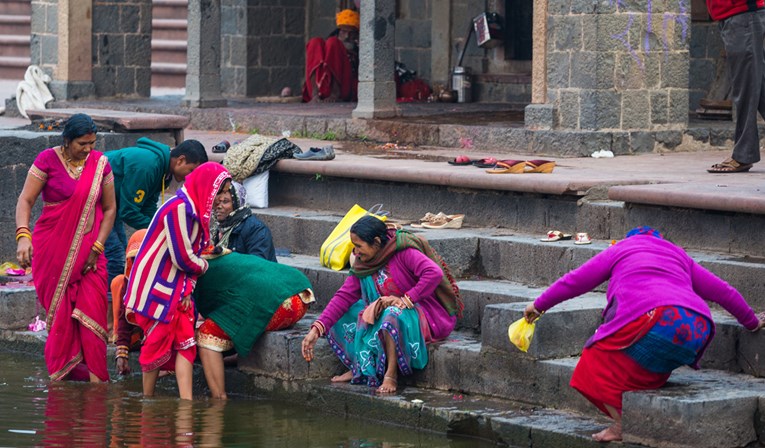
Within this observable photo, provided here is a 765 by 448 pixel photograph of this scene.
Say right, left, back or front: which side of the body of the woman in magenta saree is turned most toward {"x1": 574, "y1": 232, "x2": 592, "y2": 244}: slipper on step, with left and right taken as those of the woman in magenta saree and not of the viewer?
left

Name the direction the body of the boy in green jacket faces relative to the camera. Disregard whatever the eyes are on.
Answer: to the viewer's right

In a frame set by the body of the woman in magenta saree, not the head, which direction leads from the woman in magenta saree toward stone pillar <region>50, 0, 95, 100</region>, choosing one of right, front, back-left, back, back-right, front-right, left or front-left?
back

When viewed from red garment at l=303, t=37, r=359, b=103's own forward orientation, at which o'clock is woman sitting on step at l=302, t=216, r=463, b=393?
The woman sitting on step is roughly at 12 o'clock from the red garment.

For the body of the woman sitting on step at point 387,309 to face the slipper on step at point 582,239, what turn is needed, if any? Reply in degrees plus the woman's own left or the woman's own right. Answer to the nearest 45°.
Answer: approximately 180°

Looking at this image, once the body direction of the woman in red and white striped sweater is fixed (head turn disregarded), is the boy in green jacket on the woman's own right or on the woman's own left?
on the woman's own left

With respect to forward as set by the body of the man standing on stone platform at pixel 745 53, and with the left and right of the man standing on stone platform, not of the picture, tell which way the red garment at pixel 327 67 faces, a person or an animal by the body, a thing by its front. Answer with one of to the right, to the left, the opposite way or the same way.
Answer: to the left
